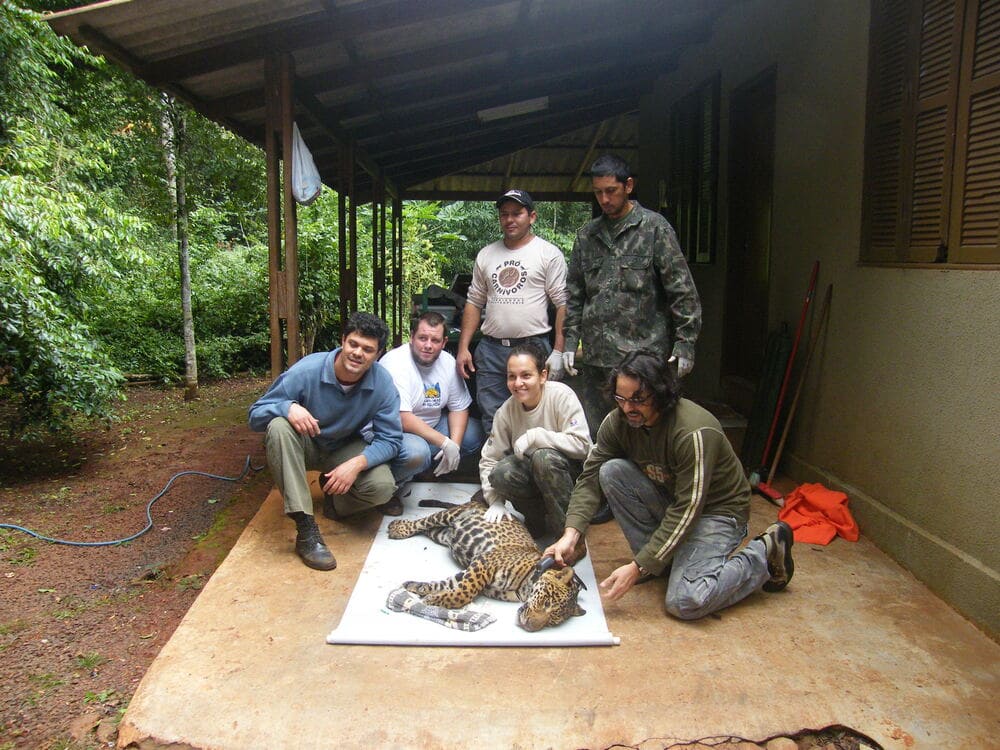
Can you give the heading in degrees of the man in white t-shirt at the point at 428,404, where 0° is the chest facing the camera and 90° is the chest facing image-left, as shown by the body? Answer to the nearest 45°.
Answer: approximately 315°

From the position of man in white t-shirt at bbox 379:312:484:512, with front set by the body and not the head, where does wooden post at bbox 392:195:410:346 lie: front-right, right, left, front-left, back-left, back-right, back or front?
back-left

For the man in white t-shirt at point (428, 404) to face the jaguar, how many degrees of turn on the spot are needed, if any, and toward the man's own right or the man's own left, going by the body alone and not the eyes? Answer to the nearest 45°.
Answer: approximately 45° to the man's own right

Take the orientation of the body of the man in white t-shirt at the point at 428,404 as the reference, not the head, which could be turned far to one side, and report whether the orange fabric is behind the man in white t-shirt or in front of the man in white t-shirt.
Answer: in front

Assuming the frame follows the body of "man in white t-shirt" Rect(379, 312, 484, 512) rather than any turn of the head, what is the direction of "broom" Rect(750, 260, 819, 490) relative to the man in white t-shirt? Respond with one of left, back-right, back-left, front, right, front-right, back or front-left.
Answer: front-left

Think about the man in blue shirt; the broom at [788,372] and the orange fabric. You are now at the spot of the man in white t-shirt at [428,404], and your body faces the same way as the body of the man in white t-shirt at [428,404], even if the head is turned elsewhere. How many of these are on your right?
1

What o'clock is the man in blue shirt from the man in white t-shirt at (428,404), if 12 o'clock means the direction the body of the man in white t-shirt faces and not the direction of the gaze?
The man in blue shirt is roughly at 3 o'clock from the man in white t-shirt.
